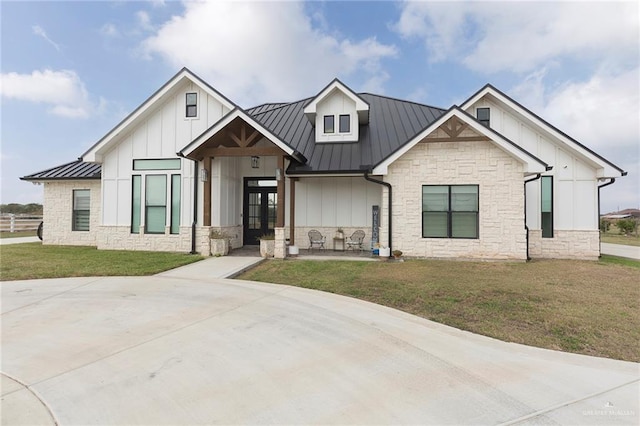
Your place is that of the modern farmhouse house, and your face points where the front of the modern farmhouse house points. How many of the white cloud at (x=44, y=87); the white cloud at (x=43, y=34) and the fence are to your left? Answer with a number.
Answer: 0

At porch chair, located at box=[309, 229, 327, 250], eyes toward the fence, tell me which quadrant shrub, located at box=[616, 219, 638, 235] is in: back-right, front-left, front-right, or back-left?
back-right

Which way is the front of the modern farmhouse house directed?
toward the camera

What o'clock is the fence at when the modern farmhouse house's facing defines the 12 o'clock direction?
The fence is roughly at 4 o'clock from the modern farmhouse house.

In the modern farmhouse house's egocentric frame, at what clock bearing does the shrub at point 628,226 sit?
The shrub is roughly at 8 o'clock from the modern farmhouse house.
